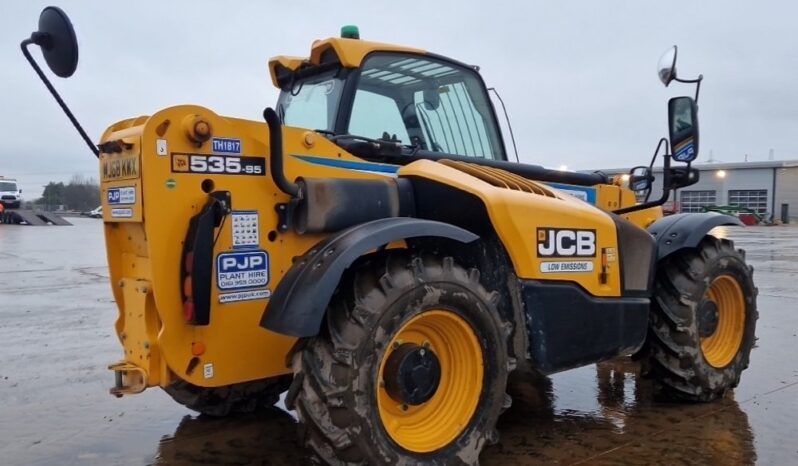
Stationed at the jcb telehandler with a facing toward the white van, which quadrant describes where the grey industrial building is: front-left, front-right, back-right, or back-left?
front-right

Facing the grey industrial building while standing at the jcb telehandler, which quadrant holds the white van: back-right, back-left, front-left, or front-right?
front-left

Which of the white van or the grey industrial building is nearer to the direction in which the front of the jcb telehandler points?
the grey industrial building

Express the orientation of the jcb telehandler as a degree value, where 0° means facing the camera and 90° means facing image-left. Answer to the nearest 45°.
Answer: approximately 225°

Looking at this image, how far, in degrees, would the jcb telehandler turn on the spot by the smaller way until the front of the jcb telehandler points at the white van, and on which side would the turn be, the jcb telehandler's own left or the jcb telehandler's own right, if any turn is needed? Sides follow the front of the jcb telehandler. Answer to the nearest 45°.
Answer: approximately 90° to the jcb telehandler's own left

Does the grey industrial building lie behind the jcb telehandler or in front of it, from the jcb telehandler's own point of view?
in front

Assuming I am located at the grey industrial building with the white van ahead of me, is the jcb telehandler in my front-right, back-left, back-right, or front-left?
front-left
